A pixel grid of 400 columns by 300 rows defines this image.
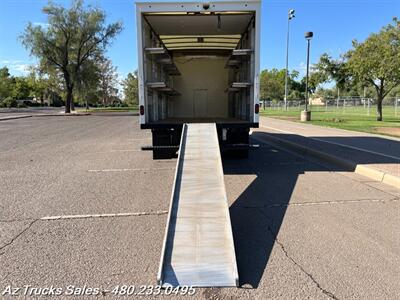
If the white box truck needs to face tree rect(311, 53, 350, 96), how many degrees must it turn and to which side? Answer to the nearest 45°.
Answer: approximately 45° to its right

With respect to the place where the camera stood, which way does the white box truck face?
facing away from the viewer

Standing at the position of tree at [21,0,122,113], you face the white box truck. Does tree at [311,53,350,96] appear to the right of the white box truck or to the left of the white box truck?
left

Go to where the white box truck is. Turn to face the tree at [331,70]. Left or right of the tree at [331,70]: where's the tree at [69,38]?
left

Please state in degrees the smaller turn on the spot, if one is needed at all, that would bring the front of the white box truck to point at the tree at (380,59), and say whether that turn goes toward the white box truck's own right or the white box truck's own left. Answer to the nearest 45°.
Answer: approximately 45° to the white box truck's own right

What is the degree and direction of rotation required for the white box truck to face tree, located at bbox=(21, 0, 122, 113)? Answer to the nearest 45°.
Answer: approximately 45° to its left
